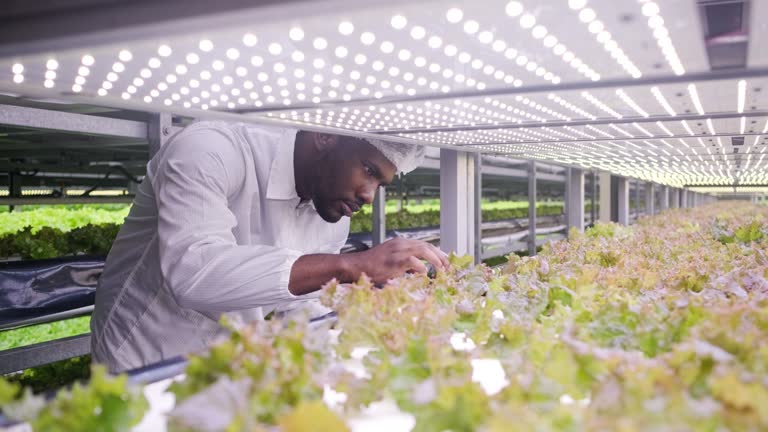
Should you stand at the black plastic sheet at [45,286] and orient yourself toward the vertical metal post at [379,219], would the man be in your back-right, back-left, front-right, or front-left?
front-right

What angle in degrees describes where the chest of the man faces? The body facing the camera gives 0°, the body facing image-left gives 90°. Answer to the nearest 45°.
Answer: approximately 270°

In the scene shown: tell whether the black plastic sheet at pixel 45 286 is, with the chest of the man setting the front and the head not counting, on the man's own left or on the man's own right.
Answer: on the man's own left

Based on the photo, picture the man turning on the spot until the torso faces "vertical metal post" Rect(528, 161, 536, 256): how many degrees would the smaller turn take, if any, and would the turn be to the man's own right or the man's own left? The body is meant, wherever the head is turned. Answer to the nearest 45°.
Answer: approximately 45° to the man's own left

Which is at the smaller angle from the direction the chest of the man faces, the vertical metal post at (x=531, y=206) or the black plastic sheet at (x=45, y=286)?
the vertical metal post

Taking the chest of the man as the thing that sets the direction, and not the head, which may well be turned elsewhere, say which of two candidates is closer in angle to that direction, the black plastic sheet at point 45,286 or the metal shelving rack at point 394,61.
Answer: the metal shelving rack
